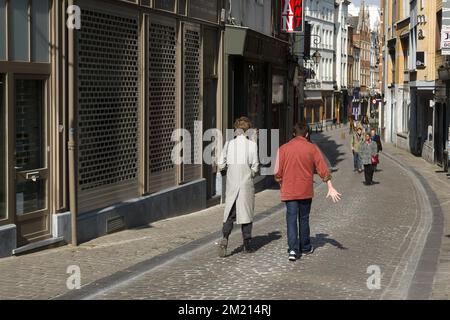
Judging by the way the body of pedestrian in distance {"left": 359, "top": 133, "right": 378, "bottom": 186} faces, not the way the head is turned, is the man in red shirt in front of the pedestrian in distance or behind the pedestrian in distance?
in front

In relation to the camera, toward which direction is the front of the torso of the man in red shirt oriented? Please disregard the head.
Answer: away from the camera

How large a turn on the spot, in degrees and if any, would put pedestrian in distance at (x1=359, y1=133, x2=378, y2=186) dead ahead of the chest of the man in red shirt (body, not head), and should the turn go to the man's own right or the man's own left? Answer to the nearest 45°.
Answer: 0° — they already face them

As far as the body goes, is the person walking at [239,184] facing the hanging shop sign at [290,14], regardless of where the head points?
yes

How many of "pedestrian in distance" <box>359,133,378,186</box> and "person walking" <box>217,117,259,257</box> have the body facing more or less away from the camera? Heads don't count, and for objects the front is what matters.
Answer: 1

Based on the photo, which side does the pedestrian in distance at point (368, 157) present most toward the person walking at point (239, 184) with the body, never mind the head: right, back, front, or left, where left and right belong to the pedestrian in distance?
front

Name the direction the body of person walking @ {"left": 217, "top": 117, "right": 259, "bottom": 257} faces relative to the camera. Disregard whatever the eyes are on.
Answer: away from the camera

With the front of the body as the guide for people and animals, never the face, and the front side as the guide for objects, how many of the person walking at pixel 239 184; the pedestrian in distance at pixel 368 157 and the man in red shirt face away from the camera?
2

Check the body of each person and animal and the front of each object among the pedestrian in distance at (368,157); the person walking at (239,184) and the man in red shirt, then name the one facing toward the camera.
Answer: the pedestrian in distance

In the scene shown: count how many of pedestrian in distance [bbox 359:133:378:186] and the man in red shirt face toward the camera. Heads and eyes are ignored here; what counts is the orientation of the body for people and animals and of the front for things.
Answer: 1

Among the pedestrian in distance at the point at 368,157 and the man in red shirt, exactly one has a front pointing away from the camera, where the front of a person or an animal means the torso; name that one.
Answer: the man in red shirt
